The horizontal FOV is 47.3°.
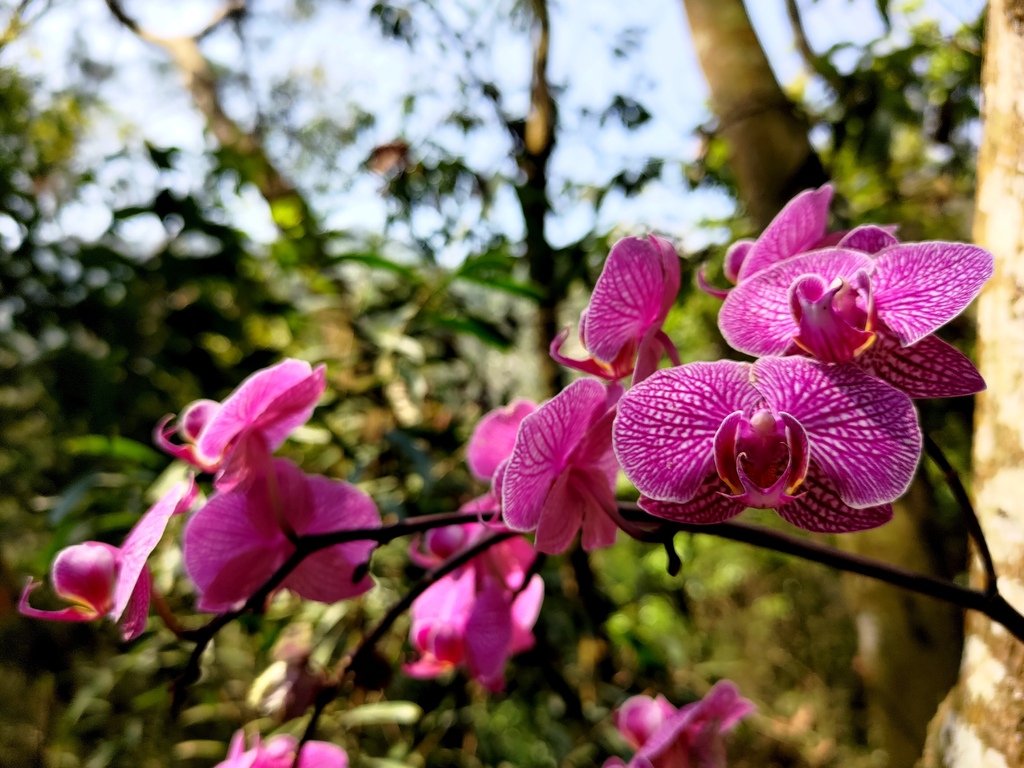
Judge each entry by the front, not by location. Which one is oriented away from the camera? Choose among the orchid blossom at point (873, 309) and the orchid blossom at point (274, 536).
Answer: the orchid blossom at point (274, 536)

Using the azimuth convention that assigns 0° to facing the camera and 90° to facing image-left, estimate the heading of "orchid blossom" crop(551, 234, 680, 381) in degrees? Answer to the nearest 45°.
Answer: approximately 90°

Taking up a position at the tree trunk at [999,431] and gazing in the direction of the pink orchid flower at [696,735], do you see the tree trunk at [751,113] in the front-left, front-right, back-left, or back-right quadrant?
back-right

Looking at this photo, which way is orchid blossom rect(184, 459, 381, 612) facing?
away from the camera

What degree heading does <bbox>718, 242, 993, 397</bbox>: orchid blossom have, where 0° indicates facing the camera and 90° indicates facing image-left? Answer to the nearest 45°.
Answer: approximately 45°

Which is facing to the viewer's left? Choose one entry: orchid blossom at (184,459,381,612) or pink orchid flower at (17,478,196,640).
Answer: the pink orchid flower

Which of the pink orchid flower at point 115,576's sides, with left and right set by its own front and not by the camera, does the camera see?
left

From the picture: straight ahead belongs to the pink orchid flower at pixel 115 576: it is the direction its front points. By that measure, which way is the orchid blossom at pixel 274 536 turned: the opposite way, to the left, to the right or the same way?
to the right

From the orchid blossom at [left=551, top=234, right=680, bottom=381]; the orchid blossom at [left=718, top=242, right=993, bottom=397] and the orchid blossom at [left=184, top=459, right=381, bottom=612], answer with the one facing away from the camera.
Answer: the orchid blossom at [left=184, top=459, right=381, bottom=612]
